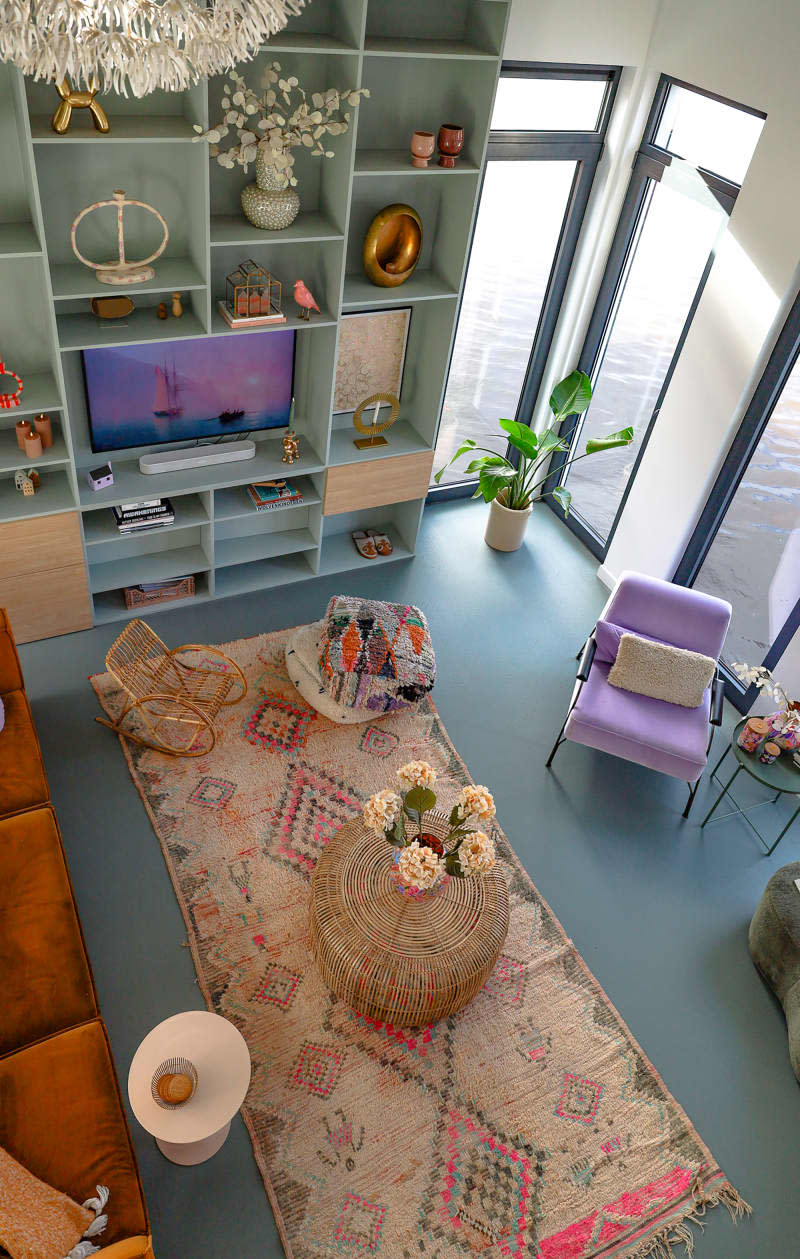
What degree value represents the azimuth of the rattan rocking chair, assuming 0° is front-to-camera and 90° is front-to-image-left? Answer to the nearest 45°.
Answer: approximately 315°

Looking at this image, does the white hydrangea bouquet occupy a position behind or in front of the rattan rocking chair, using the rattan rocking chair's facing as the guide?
in front

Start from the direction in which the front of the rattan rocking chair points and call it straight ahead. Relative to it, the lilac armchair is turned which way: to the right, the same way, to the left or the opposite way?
to the right

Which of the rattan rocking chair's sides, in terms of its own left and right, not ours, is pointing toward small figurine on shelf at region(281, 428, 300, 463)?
left

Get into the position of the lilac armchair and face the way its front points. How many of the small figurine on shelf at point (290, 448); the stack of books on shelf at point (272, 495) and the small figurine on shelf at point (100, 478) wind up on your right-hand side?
3

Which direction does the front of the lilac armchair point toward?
toward the camera

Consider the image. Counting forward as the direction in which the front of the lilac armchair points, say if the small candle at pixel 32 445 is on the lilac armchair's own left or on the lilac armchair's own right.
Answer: on the lilac armchair's own right

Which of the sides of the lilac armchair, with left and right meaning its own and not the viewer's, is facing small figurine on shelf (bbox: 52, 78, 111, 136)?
right

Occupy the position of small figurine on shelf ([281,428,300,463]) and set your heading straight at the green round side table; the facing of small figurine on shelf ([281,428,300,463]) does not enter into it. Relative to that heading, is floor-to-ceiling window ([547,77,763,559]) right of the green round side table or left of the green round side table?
left

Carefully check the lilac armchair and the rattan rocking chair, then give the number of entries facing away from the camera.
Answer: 0

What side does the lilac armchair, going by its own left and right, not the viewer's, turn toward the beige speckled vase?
right

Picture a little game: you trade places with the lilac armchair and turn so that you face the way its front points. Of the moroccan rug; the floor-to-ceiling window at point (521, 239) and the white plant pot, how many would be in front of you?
1

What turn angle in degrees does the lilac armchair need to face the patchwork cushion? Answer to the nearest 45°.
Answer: approximately 90° to its right

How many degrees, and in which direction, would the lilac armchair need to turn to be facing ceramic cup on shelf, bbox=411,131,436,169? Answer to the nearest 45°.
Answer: approximately 90° to its right

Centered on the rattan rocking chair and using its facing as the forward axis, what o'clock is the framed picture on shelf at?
The framed picture on shelf is roughly at 9 o'clock from the rattan rocking chair.

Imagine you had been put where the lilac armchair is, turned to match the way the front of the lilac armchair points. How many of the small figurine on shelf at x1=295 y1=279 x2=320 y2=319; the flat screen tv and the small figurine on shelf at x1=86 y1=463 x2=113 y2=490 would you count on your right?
3

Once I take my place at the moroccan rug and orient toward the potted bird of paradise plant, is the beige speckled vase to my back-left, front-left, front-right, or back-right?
front-left
